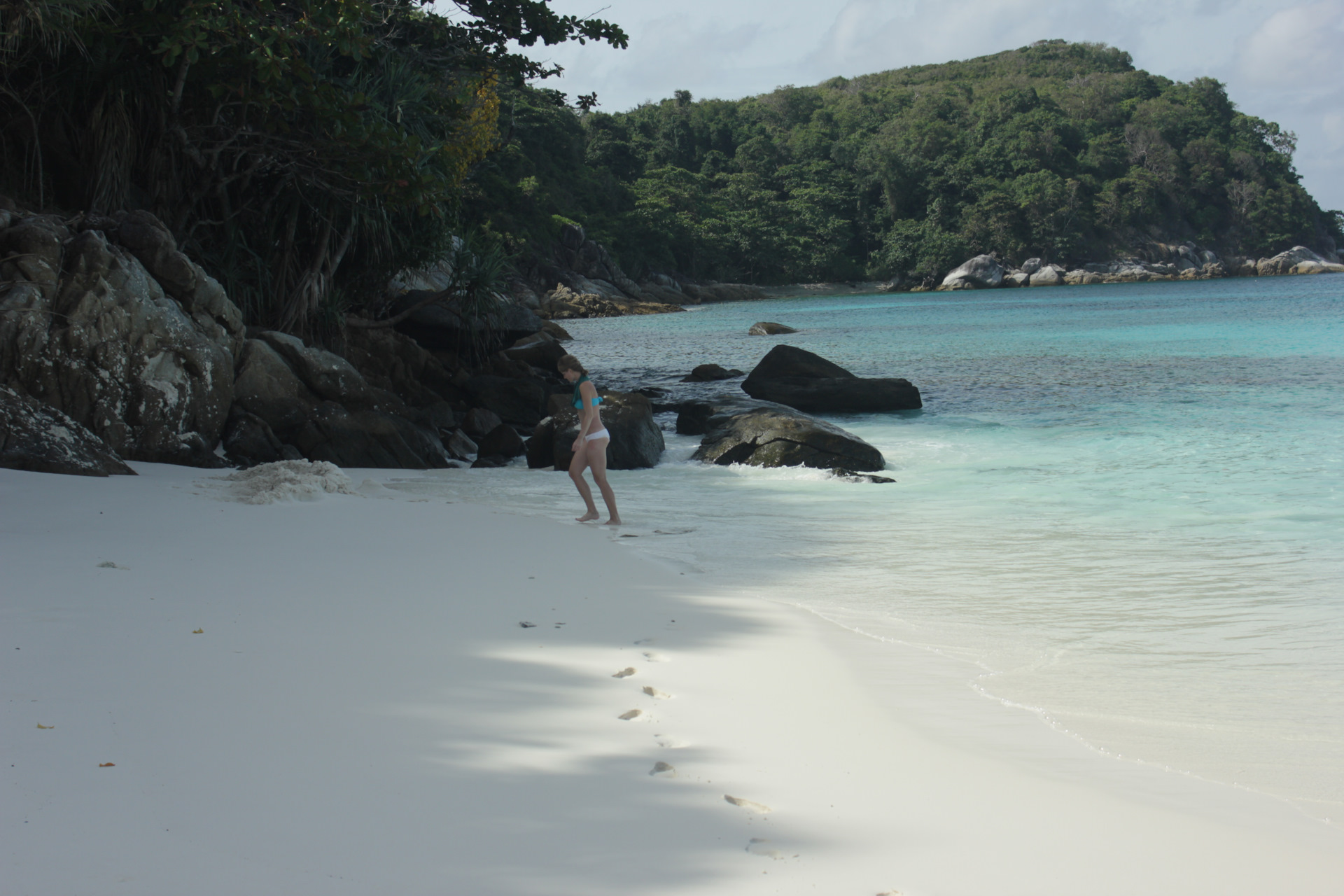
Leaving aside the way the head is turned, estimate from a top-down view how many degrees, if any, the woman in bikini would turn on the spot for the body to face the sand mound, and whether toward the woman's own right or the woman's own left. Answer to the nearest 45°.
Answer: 0° — they already face it

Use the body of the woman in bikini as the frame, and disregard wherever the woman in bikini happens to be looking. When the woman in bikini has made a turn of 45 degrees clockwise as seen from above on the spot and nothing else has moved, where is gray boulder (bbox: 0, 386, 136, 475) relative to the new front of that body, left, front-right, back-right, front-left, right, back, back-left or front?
front-left

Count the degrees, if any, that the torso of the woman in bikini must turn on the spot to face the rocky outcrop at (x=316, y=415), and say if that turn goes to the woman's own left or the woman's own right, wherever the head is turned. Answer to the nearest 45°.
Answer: approximately 45° to the woman's own right

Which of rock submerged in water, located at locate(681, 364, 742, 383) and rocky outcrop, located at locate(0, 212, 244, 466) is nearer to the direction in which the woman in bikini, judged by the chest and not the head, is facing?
the rocky outcrop

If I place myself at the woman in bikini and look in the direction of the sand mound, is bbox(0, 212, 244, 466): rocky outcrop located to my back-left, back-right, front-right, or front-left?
front-right

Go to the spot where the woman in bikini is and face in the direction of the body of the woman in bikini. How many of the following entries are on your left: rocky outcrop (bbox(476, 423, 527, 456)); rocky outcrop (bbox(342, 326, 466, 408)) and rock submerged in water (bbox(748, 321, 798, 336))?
0

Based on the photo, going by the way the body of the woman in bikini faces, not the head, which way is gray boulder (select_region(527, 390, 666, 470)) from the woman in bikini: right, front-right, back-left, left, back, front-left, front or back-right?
right

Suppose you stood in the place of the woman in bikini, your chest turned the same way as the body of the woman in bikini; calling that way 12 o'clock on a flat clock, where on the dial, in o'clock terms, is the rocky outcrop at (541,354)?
The rocky outcrop is roughly at 3 o'clock from the woman in bikini.

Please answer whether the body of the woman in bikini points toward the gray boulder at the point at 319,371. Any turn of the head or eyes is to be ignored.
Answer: no

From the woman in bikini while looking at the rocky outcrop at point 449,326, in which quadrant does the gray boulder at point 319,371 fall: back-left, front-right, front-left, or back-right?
front-left

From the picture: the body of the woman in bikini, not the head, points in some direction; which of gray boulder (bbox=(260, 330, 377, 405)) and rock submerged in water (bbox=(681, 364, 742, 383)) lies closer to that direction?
the gray boulder

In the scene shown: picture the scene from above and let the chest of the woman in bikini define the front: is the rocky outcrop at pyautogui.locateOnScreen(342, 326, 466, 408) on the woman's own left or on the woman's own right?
on the woman's own right

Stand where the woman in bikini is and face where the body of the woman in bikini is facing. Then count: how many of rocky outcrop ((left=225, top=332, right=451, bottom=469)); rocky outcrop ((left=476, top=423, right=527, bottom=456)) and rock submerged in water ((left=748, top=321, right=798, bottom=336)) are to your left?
0

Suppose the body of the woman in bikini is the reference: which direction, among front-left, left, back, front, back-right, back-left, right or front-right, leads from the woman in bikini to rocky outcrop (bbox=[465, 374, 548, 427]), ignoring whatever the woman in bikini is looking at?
right

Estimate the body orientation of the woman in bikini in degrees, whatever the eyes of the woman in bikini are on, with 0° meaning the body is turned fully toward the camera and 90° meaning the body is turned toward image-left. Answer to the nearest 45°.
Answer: approximately 90°

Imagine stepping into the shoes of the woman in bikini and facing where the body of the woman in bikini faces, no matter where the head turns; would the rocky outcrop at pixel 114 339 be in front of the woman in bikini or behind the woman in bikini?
in front
